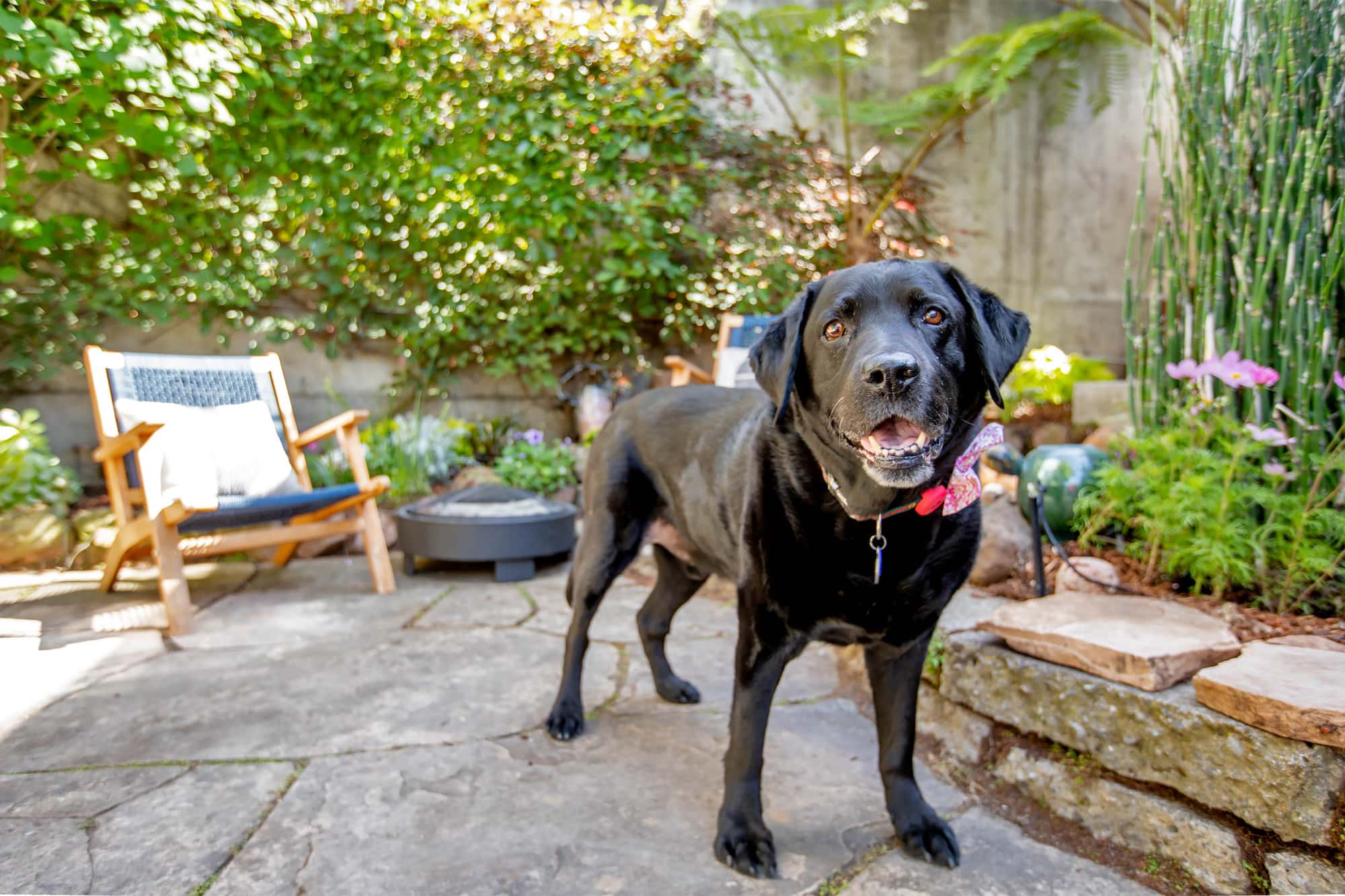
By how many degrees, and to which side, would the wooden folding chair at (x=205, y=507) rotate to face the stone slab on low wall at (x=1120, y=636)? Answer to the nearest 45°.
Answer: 0° — it already faces it

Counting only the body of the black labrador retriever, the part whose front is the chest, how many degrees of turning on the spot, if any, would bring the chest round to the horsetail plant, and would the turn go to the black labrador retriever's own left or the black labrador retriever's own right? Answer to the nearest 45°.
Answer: approximately 90° to the black labrador retriever's own left

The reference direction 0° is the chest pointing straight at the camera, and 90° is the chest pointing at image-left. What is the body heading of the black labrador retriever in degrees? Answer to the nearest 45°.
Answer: approximately 315°

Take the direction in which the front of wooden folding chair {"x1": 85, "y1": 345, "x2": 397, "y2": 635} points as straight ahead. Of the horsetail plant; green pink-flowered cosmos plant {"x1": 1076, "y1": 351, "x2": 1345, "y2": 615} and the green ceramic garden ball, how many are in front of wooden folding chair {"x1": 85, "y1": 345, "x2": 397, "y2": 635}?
3

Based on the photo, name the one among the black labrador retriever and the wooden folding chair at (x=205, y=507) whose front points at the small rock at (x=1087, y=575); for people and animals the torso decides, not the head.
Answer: the wooden folding chair

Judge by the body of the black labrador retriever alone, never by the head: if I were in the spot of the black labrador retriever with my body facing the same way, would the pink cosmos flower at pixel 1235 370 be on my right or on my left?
on my left

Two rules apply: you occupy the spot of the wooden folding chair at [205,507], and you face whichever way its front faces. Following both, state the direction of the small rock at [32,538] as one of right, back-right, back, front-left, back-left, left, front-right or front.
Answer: back

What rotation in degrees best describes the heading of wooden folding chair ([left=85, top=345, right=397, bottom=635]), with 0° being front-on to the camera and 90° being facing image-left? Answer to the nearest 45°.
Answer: approximately 315°

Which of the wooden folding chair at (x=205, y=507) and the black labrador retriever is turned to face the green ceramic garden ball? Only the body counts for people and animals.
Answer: the wooden folding chair

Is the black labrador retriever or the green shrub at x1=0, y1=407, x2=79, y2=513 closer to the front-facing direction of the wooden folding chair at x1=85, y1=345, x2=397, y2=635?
the black labrador retriever

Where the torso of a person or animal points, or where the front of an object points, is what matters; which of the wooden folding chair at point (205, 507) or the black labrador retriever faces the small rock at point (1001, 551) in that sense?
the wooden folding chair
